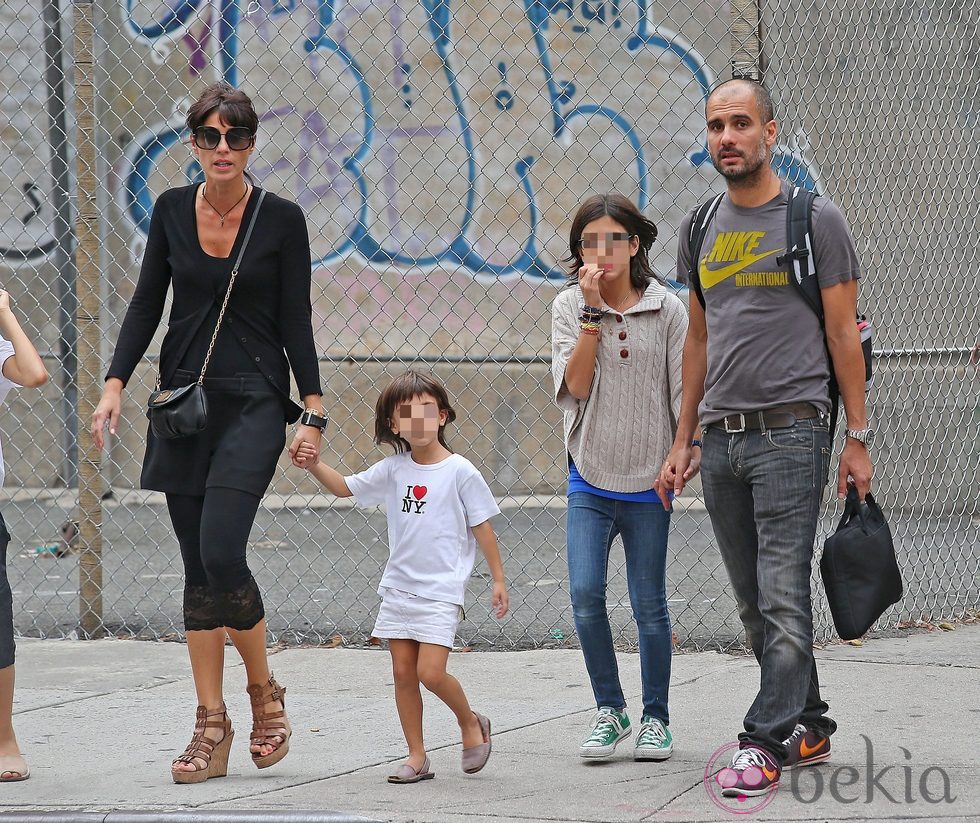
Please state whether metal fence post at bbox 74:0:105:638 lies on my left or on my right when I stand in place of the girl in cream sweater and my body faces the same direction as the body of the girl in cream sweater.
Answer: on my right

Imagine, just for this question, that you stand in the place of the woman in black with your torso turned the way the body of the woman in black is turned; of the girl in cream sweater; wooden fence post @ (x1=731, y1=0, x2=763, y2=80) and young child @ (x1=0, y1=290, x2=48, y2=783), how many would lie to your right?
1

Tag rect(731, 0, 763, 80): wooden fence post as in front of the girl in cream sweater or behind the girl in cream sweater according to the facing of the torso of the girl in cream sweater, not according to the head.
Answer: behind

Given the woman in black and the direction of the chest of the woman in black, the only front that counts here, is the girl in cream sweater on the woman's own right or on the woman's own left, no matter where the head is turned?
on the woman's own left

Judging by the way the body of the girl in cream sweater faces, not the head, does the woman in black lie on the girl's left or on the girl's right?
on the girl's right

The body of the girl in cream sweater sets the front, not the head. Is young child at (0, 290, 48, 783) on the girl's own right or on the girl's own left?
on the girl's own right

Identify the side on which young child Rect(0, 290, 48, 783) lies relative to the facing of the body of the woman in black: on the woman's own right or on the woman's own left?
on the woman's own right

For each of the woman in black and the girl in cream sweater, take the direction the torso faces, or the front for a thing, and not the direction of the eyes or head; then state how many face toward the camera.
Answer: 2

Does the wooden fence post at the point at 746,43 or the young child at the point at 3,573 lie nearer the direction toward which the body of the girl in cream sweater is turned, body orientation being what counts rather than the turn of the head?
the young child
